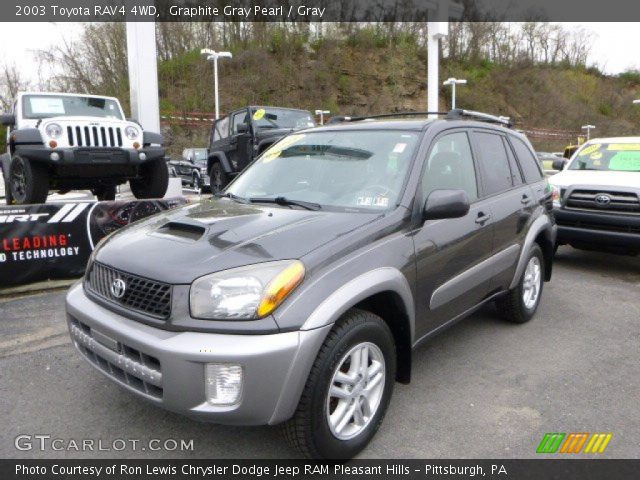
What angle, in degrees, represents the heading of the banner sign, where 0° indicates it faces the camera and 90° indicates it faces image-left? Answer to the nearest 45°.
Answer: approximately 0°

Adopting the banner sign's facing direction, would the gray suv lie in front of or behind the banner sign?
in front

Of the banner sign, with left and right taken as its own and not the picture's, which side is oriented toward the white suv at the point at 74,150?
back

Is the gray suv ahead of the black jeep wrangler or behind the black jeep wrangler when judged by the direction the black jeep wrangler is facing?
ahead

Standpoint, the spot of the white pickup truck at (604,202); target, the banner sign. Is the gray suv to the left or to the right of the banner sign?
left

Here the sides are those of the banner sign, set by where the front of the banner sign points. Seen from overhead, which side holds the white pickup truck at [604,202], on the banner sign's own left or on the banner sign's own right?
on the banner sign's own left

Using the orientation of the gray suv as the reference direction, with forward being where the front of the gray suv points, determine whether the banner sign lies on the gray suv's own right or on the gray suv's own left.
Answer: on the gray suv's own right

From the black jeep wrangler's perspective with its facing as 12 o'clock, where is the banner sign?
The banner sign is roughly at 2 o'clock from the black jeep wrangler.
